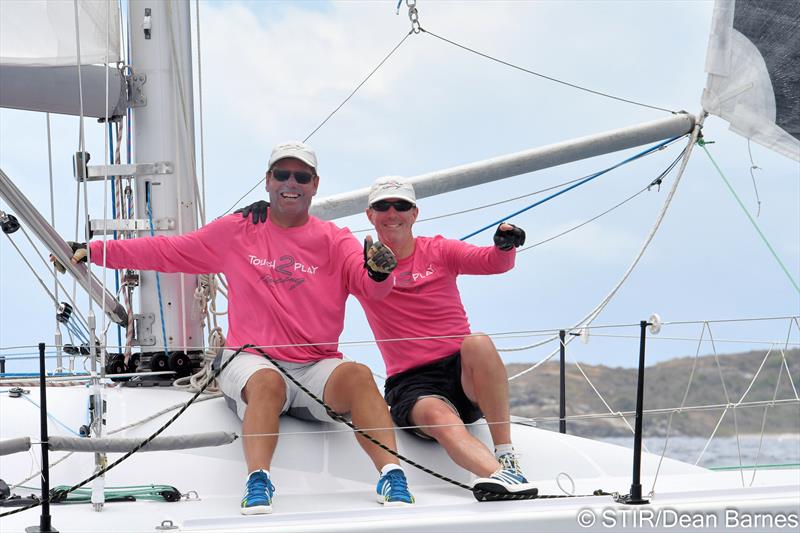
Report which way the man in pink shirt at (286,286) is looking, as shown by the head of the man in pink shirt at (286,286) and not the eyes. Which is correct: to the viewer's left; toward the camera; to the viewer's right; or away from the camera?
toward the camera

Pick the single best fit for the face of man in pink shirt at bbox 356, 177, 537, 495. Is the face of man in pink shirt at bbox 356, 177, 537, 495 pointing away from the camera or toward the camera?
toward the camera

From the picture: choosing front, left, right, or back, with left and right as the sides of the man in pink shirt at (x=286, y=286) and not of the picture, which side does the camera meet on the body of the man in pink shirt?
front

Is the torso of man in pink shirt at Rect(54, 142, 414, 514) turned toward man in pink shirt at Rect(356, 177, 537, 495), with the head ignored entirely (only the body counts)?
no
